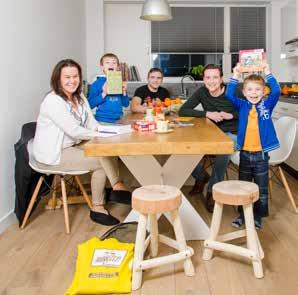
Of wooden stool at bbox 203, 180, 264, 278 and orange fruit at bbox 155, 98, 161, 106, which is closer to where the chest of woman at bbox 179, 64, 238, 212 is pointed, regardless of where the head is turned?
the wooden stool

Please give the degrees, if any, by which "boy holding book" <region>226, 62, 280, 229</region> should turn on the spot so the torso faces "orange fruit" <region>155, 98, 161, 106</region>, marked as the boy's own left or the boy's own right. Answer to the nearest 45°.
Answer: approximately 135° to the boy's own right

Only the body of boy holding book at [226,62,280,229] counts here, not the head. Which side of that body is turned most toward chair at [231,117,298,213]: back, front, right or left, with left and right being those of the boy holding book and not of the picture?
back

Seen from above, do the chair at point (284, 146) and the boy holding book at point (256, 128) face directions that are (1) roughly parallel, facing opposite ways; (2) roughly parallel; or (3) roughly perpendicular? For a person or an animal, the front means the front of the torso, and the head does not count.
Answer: roughly perpendicular

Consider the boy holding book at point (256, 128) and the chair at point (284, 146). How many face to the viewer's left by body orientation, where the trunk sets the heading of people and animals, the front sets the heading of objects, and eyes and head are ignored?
1

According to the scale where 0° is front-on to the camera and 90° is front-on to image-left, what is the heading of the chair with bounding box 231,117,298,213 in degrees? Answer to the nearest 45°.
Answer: approximately 90°

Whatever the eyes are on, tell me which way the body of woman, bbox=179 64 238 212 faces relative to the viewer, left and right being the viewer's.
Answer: facing the viewer and to the left of the viewer

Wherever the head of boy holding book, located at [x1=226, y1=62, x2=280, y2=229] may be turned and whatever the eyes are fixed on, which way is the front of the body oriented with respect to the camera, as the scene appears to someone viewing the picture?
toward the camera

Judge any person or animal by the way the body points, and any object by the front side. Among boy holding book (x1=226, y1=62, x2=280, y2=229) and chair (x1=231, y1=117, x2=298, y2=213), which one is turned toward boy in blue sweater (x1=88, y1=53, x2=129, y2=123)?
the chair

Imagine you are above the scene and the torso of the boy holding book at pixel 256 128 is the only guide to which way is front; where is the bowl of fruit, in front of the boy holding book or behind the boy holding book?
behind
